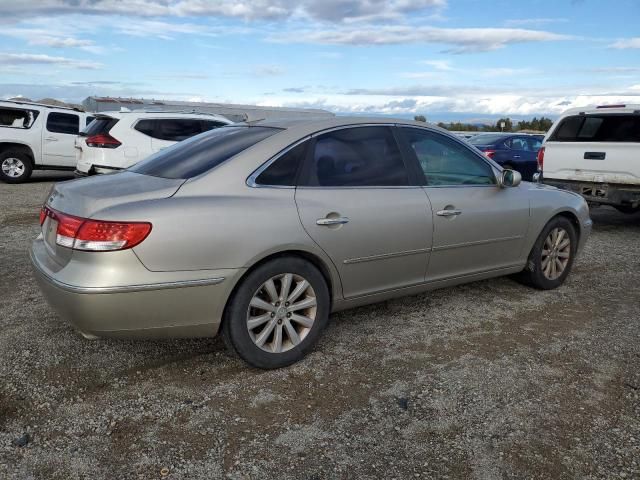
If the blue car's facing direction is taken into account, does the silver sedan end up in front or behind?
behind

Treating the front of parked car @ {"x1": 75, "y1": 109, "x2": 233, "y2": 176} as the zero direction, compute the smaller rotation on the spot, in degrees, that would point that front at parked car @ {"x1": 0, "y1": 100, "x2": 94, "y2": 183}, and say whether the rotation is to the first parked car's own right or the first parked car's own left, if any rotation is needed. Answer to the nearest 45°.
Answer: approximately 90° to the first parked car's own left

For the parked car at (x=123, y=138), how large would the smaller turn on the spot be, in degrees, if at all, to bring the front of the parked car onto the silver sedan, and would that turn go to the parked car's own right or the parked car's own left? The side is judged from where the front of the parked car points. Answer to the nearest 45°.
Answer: approximately 135° to the parked car's own right

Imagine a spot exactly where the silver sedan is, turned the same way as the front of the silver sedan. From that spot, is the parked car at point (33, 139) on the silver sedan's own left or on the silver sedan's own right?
on the silver sedan's own left

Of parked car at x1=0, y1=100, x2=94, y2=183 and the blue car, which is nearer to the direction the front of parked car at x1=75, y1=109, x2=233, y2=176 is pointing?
the blue car

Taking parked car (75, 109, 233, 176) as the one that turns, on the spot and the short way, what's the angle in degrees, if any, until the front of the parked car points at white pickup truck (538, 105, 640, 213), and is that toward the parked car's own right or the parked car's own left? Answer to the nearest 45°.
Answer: approximately 90° to the parked car's own right

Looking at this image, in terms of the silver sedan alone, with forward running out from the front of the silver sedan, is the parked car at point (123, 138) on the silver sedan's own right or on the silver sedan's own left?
on the silver sedan's own left

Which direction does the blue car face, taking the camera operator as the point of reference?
facing away from the viewer and to the right of the viewer

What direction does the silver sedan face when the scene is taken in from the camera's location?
facing away from the viewer and to the right of the viewer

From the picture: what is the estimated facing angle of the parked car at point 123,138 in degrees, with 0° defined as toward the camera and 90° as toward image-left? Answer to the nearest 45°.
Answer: approximately 225°
